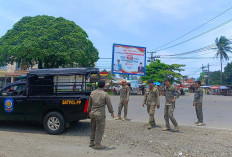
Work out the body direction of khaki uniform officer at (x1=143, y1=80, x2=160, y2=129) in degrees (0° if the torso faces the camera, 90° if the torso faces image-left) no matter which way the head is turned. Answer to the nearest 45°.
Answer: approximately 0°

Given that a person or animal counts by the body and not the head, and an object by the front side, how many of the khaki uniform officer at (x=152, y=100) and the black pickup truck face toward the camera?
1

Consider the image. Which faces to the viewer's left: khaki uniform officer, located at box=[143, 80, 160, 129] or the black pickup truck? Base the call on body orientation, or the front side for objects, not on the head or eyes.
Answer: the black pickup truck

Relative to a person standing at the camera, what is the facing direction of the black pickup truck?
facing to the left of the viewer

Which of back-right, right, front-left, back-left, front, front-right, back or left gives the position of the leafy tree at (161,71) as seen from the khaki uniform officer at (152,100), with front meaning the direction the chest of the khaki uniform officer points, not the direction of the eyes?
back

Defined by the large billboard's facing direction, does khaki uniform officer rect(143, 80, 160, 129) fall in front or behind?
in front

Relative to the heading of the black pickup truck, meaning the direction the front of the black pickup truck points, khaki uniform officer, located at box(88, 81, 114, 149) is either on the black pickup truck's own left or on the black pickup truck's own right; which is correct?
on the black pickup truck's own left

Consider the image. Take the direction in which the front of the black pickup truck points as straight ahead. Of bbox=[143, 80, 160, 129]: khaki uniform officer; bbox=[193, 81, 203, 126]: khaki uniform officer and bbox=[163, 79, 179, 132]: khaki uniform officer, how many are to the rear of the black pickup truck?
3

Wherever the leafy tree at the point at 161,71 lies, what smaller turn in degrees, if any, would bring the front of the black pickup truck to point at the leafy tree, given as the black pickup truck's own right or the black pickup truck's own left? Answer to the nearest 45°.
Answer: approximately 135° to the black pickup truck's own right

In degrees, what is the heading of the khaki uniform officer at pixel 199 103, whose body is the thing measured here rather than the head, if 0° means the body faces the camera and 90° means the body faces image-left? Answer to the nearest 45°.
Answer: approximately 90°

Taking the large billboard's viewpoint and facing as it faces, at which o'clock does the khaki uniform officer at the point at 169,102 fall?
The khaki uniform officer is roughly at 12 o'clock from the large billboard.

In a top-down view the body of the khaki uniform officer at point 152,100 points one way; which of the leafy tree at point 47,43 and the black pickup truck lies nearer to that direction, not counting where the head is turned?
the black pickup truck

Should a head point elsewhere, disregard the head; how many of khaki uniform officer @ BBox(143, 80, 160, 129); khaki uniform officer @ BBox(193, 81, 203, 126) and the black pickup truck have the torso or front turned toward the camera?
1

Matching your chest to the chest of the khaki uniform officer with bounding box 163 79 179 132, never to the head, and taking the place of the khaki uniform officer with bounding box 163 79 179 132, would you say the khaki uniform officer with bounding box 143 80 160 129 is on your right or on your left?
on your right
